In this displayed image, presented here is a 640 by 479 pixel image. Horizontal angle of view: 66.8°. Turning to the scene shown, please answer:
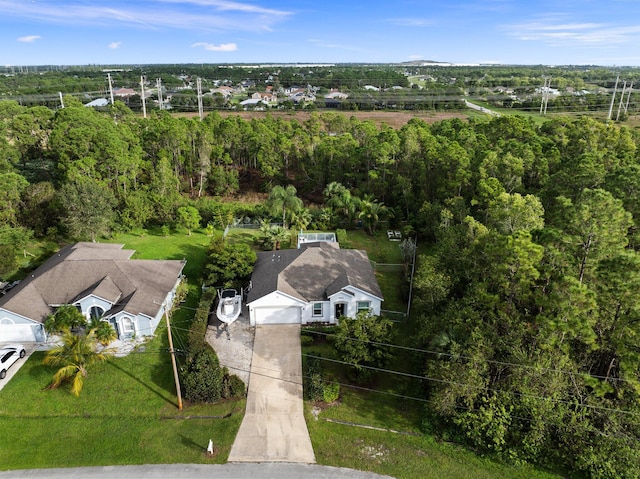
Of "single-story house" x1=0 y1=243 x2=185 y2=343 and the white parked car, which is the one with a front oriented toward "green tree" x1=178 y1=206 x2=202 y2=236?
the white parked car

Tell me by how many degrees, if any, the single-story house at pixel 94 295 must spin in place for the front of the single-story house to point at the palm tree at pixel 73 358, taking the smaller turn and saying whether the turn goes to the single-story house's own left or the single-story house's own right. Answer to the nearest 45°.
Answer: approximately 45° to the single-story house's own left

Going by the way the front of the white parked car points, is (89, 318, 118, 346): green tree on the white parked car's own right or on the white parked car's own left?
on the white parked car's own right

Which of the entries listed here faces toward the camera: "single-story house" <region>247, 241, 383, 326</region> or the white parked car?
the single-story house

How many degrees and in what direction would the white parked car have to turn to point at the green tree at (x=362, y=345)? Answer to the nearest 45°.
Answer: approximately 90° to its right

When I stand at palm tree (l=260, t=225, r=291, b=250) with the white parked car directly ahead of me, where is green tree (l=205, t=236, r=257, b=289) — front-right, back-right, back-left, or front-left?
front-left

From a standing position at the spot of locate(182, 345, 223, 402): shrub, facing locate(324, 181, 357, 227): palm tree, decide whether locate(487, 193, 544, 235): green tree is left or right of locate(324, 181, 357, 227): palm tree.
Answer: right

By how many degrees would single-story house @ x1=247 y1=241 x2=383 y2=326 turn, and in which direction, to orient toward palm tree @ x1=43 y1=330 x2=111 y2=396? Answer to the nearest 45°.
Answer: approximately 45° to its right

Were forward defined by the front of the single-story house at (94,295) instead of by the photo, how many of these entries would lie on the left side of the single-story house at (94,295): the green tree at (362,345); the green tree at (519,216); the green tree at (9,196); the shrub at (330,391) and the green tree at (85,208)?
3

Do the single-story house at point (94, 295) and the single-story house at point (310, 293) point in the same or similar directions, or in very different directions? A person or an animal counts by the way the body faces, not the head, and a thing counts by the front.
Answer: same or similar directions

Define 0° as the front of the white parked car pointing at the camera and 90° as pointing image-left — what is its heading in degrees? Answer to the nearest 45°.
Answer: approximately 225°

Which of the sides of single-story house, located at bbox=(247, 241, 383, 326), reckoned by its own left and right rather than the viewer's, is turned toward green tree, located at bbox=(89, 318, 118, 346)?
right

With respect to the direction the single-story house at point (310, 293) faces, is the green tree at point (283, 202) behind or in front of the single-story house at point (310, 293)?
behind

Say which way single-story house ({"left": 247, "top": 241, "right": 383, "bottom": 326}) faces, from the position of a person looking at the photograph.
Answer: facing the viewer

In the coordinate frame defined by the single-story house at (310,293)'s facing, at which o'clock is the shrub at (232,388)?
The shrub is roughly at 1 o'clock from the single-story house.

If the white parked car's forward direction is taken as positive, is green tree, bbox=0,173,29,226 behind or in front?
in front

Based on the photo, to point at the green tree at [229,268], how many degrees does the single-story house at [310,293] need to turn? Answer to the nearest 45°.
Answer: approximately 135° to its right

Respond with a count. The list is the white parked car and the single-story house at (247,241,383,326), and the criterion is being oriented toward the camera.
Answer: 1

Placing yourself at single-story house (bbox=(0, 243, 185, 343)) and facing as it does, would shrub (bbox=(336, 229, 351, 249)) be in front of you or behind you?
behind
